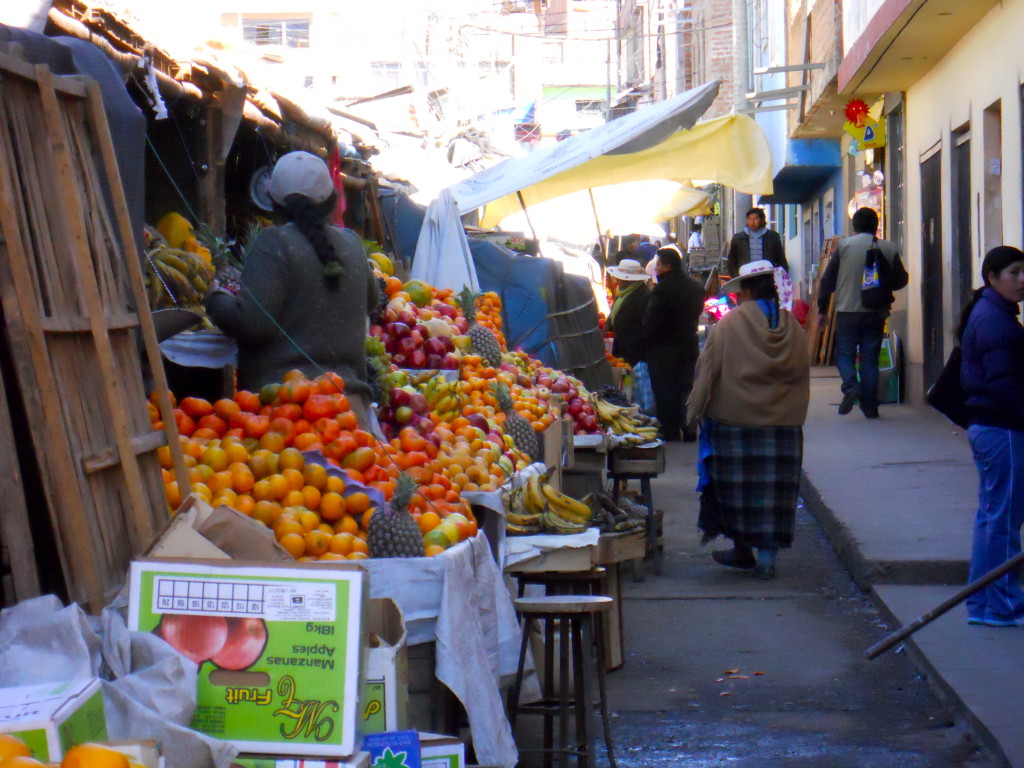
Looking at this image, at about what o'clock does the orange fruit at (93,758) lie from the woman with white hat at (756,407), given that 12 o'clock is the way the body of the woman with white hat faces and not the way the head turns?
The orange fruit is roughly at 8 o'clock from the woman with white hat.

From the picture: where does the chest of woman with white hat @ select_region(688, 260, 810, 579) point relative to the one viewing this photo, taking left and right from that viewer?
facing away from the viewer and to the left of the viewer

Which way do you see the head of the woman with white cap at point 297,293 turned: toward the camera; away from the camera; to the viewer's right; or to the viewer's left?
away from the camera

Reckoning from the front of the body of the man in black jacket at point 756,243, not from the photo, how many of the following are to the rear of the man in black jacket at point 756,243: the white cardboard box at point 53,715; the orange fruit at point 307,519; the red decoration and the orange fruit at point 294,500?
0

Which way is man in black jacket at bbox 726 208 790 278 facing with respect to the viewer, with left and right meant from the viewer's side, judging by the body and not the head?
facing the viewer

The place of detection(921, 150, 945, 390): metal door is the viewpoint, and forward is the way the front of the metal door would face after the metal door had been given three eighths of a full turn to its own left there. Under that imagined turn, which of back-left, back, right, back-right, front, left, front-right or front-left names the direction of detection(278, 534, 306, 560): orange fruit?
front-right

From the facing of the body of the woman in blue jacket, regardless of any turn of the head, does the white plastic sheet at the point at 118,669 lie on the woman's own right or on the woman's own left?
on the woman's own right

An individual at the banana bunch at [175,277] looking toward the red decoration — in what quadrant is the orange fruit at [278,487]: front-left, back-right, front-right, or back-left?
back-right

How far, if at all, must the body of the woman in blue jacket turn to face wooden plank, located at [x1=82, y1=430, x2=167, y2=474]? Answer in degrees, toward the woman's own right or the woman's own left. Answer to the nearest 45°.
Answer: approximately 135° to the woman's own right

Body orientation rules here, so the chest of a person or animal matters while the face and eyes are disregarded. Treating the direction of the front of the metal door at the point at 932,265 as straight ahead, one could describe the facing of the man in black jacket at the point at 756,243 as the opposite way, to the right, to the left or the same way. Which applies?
to the left

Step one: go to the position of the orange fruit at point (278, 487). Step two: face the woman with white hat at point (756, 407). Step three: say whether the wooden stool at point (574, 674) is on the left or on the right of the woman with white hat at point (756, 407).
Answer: right

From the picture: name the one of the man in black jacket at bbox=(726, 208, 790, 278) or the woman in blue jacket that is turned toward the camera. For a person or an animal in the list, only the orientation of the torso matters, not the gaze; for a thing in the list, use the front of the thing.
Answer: the man in black jacket

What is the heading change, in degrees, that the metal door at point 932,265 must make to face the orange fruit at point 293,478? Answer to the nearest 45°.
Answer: approximately 90° to its left
